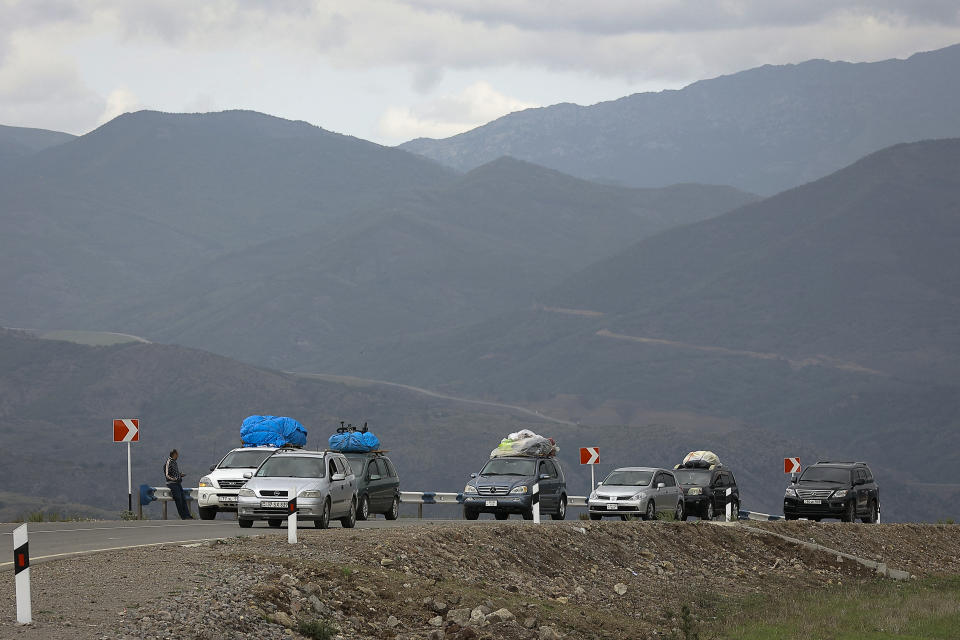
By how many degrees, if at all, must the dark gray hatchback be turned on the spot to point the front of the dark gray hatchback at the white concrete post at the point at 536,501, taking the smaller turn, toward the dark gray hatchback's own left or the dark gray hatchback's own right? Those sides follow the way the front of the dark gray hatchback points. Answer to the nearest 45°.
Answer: approximately 90° to the dark gray hatchback's own left

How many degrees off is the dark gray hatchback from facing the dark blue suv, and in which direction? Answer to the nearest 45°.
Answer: approximately 135° to its left

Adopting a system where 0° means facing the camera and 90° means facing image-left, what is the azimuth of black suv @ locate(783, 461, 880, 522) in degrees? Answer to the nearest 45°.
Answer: approximately 45°

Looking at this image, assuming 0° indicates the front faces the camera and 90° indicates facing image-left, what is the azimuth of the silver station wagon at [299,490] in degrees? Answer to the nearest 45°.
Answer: approximately 45°
